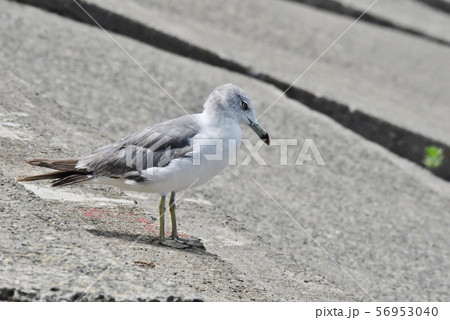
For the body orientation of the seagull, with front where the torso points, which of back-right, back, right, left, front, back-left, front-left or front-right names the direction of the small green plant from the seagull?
front-left

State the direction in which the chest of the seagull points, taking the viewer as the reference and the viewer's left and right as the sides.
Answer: facing to the right of the viewer
